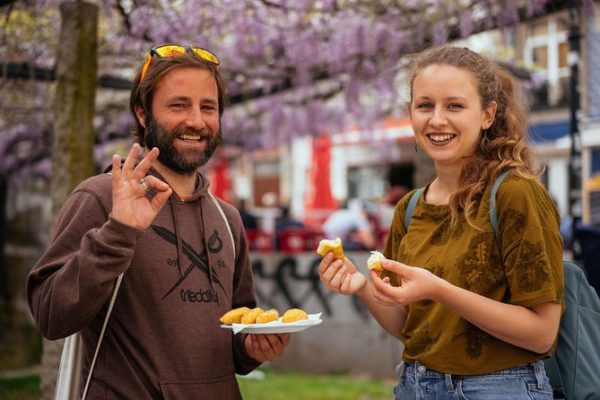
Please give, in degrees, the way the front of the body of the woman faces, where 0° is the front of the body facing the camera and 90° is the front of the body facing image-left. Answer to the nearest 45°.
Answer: approximately 45°

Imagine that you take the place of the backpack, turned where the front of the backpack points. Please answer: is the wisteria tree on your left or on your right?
on your left

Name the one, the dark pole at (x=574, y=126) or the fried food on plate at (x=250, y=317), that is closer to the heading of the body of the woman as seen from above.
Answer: the fried food on plate

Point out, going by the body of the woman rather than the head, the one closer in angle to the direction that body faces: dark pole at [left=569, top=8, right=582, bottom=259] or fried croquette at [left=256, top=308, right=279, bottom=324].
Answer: the fried croquette

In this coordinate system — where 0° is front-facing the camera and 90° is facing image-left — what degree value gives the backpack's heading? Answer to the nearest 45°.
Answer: approximately 225°

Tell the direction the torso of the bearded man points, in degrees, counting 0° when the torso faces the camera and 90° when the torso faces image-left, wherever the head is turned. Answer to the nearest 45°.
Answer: approximately 315°
